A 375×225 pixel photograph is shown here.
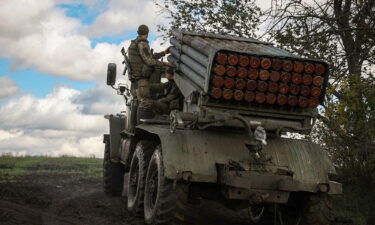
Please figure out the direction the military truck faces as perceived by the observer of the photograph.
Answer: facing away from the viewer and to the left of the viewer
